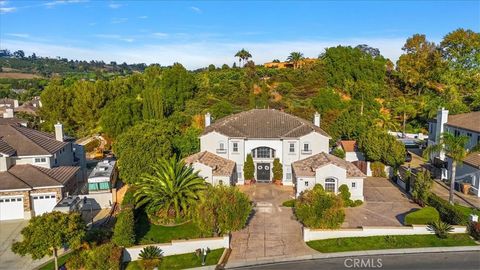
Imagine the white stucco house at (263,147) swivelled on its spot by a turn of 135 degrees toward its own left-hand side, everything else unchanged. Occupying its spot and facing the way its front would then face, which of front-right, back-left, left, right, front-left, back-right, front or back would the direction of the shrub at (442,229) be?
right

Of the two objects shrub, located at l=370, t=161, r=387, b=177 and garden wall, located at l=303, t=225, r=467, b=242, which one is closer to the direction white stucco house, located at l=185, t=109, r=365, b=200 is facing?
the garden wall

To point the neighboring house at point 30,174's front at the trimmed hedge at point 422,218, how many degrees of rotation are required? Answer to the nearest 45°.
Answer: approximately 45° to its left

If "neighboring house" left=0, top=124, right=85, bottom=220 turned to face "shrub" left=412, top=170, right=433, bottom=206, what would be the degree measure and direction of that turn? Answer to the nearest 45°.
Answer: approximately 45° to its left

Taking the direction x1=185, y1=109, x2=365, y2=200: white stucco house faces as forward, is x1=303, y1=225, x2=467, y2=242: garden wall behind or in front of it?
in front

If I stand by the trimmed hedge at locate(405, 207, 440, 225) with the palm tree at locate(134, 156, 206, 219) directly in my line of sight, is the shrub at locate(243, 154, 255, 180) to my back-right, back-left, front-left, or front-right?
front-right

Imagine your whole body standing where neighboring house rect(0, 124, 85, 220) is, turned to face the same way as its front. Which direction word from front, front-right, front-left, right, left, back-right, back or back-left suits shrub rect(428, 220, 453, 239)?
front-left

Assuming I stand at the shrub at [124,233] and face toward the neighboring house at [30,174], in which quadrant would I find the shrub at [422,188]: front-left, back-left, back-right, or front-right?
back-right

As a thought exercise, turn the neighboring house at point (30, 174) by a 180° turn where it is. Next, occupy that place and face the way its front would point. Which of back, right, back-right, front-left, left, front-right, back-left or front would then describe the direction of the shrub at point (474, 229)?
back-right

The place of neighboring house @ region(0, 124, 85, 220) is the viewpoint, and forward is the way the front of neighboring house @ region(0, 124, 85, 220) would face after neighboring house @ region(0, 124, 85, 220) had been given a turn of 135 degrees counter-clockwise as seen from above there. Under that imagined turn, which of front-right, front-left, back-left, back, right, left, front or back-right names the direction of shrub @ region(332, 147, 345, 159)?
front-right

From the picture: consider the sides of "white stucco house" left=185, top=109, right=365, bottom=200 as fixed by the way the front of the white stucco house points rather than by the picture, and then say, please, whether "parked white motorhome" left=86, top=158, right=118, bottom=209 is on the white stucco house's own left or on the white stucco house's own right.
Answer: on the white stucco house's own right

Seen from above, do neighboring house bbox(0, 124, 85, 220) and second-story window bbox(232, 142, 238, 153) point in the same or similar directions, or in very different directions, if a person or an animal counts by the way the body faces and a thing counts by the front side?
same or similar directions

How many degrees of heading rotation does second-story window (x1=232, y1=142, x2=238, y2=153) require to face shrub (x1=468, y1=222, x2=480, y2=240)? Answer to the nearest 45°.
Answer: approximately 45° to its left

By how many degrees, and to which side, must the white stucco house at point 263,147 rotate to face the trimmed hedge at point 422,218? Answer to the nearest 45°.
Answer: approximately 45° to its left

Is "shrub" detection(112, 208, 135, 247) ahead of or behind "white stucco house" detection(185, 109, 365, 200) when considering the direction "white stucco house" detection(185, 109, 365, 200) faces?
ahead

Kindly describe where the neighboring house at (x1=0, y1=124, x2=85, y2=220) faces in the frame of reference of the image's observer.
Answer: facing the viewer

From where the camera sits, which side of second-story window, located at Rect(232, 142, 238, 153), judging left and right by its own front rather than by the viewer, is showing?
front

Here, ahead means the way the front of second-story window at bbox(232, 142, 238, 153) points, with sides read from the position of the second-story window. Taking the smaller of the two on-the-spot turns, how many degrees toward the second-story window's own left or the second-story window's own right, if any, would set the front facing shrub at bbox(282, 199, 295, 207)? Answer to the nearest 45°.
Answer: approximately 45° to the second-story window's own left

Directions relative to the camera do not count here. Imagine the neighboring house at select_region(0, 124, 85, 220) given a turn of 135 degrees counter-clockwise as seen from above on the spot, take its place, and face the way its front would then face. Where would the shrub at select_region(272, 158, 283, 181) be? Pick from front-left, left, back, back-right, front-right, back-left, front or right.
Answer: front-right

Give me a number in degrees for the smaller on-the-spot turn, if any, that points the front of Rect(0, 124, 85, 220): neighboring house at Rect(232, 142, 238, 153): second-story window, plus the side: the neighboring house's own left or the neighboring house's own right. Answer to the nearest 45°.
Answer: approximately 90° to the neighboring house's own left
